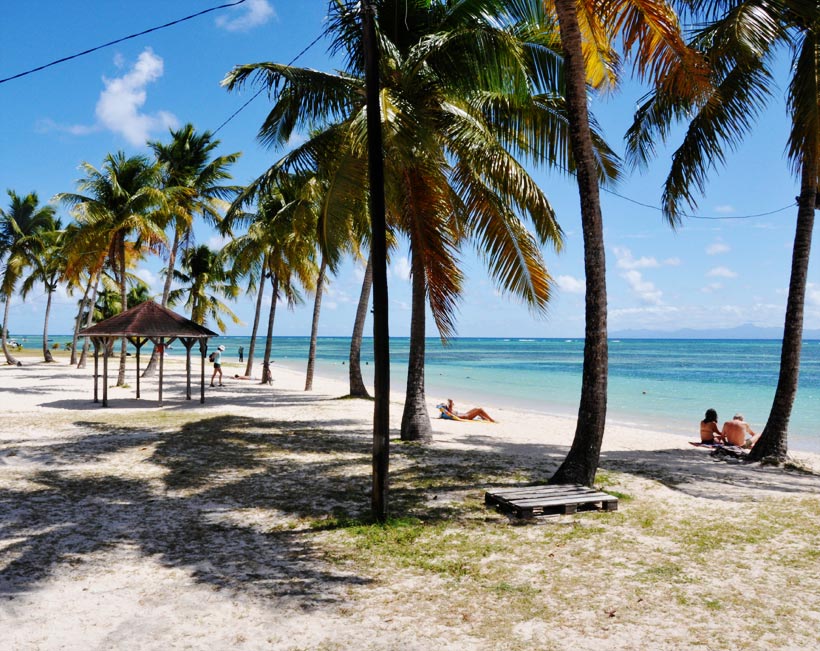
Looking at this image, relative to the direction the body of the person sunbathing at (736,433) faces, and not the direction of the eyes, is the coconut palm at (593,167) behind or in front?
behind

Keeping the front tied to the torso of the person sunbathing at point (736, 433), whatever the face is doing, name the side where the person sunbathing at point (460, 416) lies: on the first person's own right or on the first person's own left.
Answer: on the first person's own left

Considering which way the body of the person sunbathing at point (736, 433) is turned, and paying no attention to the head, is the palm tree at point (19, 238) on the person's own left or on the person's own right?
on the person's own left

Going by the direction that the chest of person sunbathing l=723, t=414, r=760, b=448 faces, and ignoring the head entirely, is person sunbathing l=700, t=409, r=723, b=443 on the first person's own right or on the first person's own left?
on the first person's own left

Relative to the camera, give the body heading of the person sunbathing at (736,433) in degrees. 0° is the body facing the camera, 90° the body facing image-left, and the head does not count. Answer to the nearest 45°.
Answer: approximately 225°

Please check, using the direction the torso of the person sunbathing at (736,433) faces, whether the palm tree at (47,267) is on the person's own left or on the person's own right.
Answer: on the person's own left

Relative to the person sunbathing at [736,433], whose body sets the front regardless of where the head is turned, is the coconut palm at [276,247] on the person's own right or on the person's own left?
on the person's own left
